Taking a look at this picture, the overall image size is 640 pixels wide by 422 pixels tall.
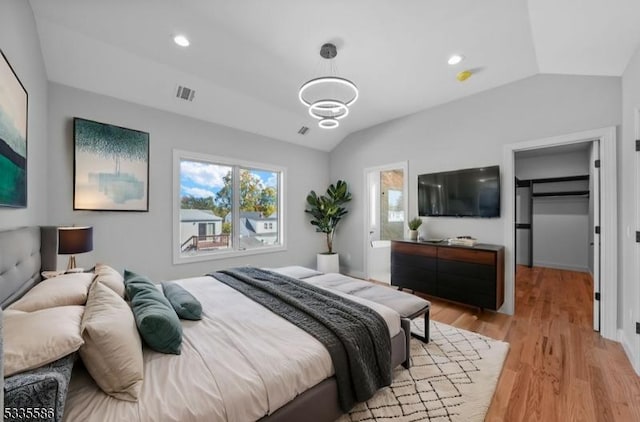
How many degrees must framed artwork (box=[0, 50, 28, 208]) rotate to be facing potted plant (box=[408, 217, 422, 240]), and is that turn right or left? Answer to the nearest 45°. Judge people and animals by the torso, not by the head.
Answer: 0° — it already faces it

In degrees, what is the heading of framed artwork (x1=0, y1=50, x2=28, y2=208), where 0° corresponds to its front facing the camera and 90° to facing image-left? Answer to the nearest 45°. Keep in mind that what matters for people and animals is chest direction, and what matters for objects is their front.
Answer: approximately 270°

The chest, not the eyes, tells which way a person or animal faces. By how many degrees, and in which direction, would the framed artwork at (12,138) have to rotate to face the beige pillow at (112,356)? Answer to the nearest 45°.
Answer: approximately 90° to its right

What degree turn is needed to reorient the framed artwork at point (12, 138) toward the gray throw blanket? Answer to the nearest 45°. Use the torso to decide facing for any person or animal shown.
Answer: approximately 45° to its right
